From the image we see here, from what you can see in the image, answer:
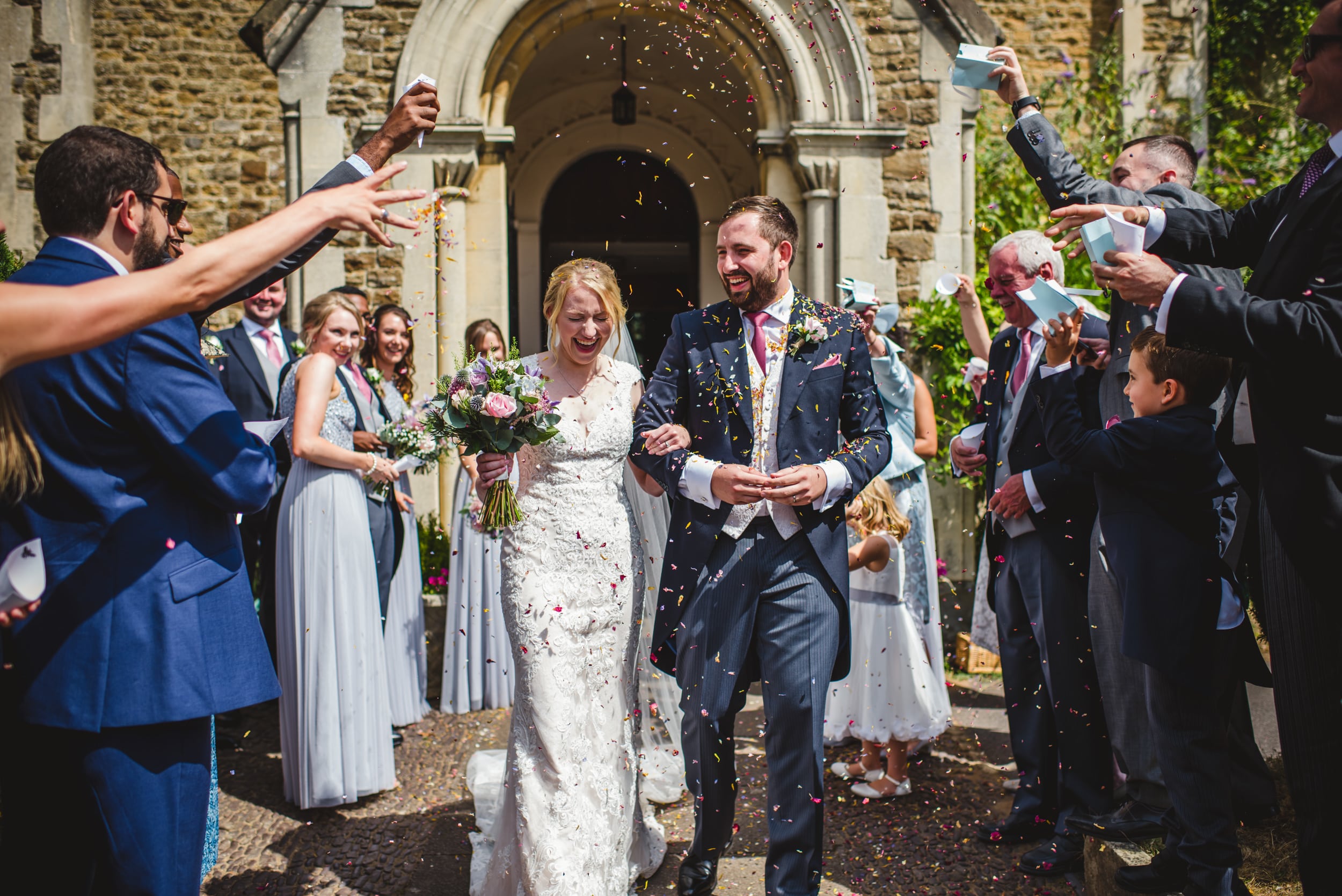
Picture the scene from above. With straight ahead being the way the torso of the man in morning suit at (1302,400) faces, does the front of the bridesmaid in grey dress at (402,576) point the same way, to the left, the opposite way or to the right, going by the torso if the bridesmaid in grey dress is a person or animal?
the opposite way

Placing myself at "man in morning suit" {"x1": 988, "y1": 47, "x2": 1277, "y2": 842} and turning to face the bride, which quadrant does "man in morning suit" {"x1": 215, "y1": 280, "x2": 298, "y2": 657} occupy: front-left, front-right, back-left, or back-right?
front-right

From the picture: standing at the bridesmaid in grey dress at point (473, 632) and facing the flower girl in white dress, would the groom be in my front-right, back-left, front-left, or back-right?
front-right

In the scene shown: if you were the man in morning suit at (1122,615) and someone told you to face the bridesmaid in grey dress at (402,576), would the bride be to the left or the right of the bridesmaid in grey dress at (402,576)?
left

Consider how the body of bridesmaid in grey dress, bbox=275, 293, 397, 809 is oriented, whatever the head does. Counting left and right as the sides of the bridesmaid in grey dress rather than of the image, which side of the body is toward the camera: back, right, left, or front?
right

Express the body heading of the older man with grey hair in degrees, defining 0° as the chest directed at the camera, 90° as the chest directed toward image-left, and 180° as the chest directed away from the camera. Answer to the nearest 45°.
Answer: approximately 45°

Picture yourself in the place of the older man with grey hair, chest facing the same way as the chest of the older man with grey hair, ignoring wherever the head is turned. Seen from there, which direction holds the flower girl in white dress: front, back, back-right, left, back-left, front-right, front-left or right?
right

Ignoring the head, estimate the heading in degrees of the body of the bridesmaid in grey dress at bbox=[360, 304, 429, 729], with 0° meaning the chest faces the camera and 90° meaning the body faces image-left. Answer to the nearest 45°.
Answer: approximately 315°

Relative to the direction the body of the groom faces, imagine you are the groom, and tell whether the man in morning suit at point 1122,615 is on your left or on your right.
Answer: on your left

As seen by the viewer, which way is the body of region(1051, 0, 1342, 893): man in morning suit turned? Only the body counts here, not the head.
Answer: to the viewer's left

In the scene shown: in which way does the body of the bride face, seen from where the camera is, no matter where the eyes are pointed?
toward the camera

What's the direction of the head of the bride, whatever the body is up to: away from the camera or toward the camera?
toward the camera

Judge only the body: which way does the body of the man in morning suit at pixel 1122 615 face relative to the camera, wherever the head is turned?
to the viewer's left

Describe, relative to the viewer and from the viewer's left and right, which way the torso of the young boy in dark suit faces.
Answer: facing to the left of the viewer
